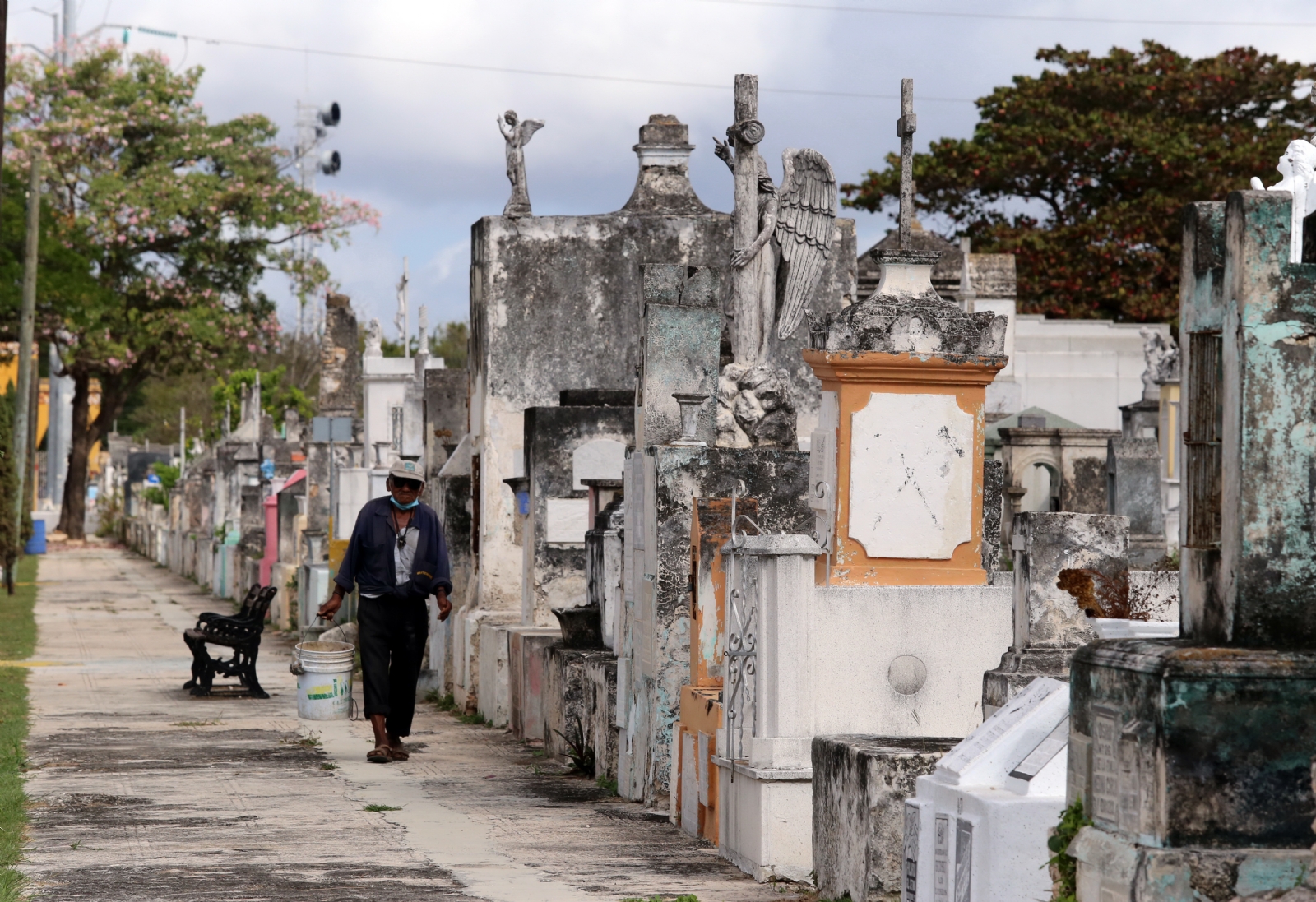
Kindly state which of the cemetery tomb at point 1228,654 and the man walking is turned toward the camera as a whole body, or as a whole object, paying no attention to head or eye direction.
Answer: the man walking

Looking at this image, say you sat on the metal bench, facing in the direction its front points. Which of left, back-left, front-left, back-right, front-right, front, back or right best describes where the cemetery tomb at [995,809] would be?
left

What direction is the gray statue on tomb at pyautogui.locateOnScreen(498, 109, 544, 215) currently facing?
to the viewer's left

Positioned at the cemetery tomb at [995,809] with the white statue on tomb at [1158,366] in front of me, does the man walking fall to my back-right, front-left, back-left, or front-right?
front-left

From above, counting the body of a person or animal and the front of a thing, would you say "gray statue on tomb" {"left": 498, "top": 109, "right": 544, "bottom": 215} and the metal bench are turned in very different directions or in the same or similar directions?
same or similar directions

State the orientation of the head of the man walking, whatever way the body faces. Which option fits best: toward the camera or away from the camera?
toward the camera

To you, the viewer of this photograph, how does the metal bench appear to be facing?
facing to the left of the viewer

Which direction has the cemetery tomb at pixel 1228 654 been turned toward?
to the viewer's left

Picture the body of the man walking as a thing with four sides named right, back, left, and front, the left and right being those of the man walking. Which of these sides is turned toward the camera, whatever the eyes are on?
front

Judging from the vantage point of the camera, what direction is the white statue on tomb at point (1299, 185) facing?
facing to the left of the viewer

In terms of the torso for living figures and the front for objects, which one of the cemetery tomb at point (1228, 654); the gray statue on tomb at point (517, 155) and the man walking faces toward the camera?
the man walking

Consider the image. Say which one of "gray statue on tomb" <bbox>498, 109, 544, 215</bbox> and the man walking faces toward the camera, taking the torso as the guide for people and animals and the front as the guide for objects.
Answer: the man walking

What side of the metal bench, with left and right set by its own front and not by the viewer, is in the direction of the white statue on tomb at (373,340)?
right

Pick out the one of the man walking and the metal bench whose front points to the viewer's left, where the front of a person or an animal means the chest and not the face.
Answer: the metal bench

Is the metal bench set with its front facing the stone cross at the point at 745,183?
no
